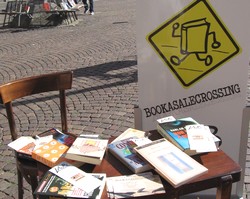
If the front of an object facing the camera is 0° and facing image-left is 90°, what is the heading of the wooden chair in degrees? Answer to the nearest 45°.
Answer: approximately 315°

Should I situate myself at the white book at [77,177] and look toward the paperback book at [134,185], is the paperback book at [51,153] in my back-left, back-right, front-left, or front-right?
back-left

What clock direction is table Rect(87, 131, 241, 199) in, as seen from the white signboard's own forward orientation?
The table is roughly at 12 o'clock from the white signboard.

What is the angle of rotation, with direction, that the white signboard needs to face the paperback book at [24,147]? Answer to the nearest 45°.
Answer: approximately 45° to its right

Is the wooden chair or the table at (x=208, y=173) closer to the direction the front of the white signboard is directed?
the table

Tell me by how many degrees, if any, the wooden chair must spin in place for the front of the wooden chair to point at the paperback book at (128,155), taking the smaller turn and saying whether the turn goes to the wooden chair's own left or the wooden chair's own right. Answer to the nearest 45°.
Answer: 0° — it already faces it

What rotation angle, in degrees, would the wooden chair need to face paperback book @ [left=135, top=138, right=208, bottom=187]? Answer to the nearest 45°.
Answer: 0° — it already faces it
